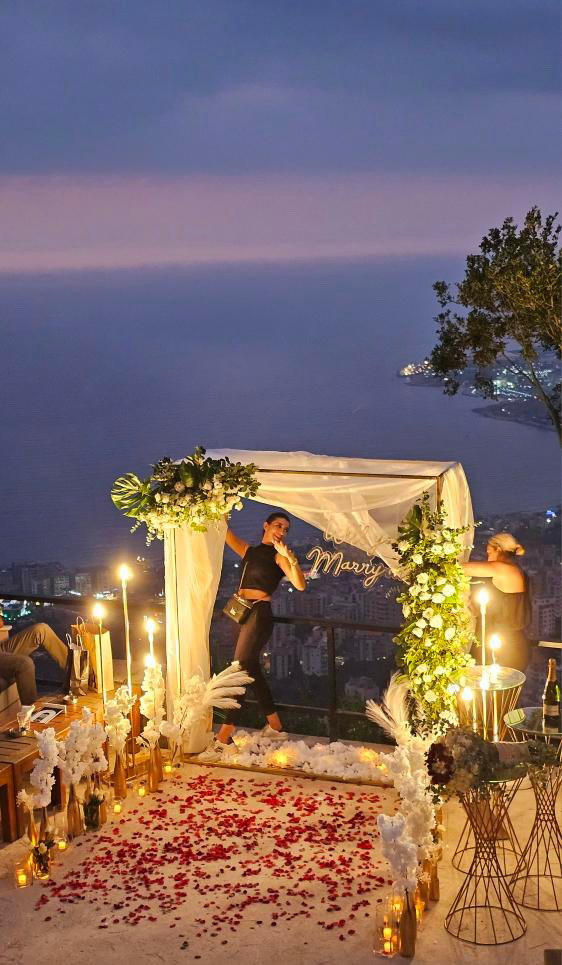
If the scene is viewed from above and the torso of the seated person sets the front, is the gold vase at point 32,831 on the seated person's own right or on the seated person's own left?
on the seated person's own right

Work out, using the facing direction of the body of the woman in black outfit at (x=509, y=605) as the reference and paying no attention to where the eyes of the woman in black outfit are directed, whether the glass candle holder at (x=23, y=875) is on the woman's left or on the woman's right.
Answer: on the woman's left

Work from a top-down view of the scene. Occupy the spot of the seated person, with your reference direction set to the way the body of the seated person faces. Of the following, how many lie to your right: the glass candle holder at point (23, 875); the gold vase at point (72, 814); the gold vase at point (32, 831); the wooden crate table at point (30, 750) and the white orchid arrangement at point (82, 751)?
5

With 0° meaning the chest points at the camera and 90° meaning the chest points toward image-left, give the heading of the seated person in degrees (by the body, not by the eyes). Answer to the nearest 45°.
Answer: approximately 270°

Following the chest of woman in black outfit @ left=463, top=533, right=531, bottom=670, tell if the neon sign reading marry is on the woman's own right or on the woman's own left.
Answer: on the woman's own left

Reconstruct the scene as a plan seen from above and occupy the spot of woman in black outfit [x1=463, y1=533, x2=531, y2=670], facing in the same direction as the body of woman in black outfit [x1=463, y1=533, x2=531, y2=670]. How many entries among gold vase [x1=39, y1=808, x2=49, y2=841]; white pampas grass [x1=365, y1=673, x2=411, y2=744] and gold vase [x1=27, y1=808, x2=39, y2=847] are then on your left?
3

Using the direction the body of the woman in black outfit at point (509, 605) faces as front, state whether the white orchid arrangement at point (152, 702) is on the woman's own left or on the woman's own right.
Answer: on the woman's own left

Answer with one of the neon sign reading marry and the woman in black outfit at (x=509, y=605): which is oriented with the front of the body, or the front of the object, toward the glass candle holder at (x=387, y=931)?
the neon sign reading marry

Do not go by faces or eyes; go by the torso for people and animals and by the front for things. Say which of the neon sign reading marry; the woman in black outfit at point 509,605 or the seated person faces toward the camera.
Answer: the neon sign reading marry

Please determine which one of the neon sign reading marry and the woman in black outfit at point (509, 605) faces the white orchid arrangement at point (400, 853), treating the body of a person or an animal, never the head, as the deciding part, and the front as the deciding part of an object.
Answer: the neon sign reading marry

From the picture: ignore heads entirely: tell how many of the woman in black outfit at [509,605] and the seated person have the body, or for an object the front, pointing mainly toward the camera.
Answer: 0

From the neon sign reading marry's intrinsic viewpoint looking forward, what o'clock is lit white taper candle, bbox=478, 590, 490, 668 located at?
The lit white taper candle is roughly at 10 o'clock from the neon sign reading marry.

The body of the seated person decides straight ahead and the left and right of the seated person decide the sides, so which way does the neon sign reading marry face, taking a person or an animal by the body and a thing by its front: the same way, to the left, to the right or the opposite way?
to the right

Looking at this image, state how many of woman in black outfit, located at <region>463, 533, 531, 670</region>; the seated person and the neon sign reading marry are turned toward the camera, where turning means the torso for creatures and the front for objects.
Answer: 1

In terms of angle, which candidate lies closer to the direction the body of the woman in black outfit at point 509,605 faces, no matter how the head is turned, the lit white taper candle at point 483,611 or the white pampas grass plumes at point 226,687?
the white pampas grass plumes
